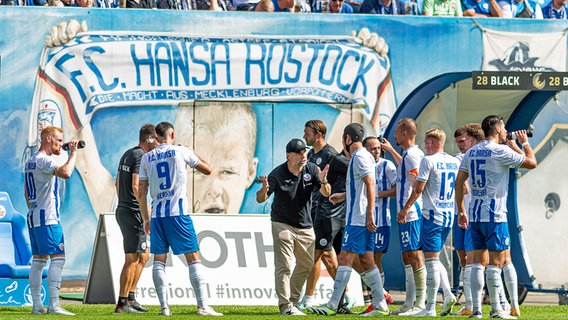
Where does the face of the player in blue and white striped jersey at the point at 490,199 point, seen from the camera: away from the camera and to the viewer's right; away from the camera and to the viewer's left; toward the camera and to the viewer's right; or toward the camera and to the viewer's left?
away from the camera and to the viewer's right

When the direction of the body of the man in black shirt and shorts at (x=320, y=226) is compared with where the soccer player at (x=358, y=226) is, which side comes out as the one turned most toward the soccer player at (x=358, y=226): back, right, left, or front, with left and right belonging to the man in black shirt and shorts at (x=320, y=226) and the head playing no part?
left

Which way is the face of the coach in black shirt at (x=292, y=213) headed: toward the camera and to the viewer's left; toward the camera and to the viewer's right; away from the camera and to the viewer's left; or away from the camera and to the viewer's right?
toward the camera and to the viewer's right

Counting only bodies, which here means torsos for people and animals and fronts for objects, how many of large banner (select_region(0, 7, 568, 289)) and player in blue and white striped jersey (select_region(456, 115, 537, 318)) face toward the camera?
1

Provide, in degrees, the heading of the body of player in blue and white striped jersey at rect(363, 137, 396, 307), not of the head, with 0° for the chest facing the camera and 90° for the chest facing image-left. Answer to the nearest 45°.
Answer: approximately 45°

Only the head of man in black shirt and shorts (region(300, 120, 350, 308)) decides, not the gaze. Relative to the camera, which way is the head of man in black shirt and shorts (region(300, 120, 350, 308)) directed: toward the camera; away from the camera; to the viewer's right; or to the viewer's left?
to the viewer's left

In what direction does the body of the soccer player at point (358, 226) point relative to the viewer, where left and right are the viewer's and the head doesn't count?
facing to the left of the viewer

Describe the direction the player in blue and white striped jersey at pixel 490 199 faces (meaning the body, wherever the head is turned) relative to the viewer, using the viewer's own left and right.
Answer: facing away from the viewer and to the right of the viewer

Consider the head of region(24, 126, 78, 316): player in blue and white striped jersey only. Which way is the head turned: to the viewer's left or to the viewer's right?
to the viewer's right
